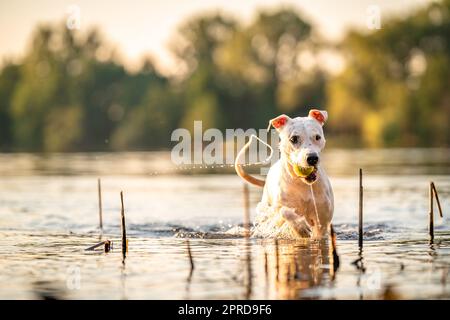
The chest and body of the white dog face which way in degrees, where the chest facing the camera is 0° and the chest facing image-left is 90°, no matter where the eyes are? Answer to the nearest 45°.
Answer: approximately 315°
